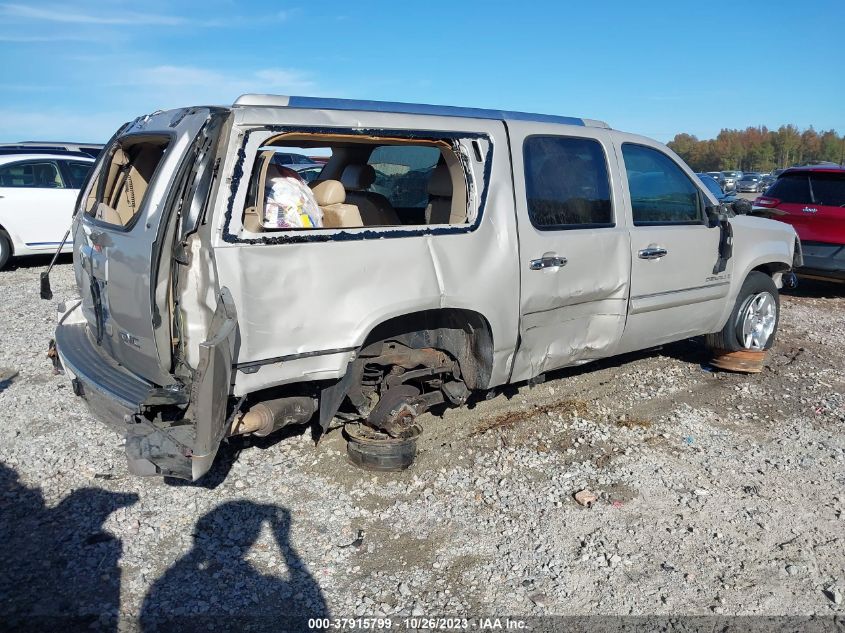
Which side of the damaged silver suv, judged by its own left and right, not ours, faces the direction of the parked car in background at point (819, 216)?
front

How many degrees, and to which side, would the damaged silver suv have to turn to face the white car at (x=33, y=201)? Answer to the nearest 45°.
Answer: approximately 90° to its left

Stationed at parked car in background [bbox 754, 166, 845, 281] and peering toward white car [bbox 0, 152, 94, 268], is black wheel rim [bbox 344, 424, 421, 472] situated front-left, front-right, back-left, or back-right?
front-left

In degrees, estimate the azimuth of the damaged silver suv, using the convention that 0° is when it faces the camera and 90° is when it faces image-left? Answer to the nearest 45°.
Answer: approximately 225°

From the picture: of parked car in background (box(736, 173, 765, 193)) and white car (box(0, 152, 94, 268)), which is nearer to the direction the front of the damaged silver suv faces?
the parked car in background

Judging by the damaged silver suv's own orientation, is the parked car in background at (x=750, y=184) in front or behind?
in front
